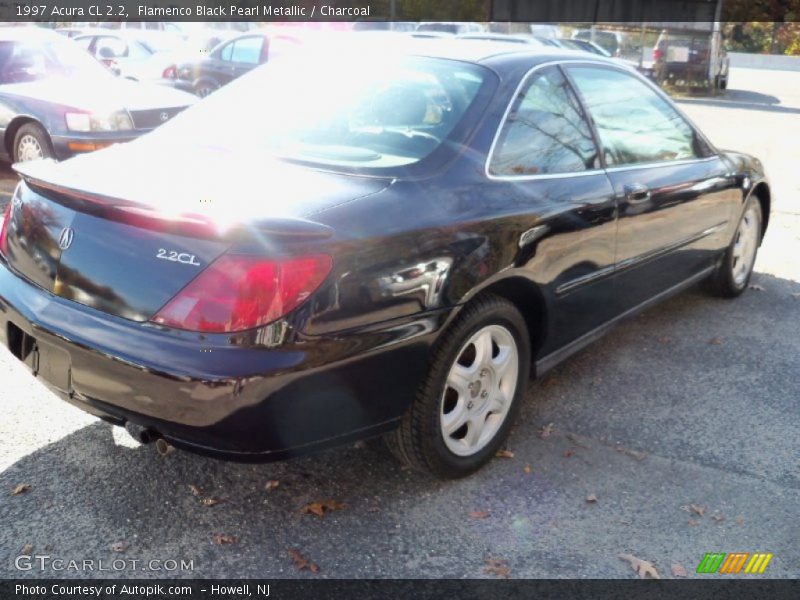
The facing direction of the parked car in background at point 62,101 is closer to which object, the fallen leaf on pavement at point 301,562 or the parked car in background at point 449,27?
the fallen leaf on pavement

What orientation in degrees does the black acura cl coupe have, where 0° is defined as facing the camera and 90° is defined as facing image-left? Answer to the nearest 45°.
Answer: approximately 225°

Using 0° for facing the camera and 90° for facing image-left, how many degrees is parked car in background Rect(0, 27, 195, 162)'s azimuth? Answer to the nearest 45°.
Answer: approximately 315°

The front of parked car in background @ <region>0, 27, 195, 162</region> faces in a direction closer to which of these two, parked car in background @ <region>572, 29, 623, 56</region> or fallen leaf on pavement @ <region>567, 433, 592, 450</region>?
the fallen leaf on pavement

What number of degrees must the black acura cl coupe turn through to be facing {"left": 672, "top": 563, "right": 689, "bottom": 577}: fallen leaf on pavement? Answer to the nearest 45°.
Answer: approximately 90° to its right

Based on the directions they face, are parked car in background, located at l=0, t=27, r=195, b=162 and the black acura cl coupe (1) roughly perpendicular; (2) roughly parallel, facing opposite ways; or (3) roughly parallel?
roughly perpendicular

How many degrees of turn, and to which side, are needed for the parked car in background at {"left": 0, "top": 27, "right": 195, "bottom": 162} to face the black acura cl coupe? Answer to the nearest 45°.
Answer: approximately 45° to its right
